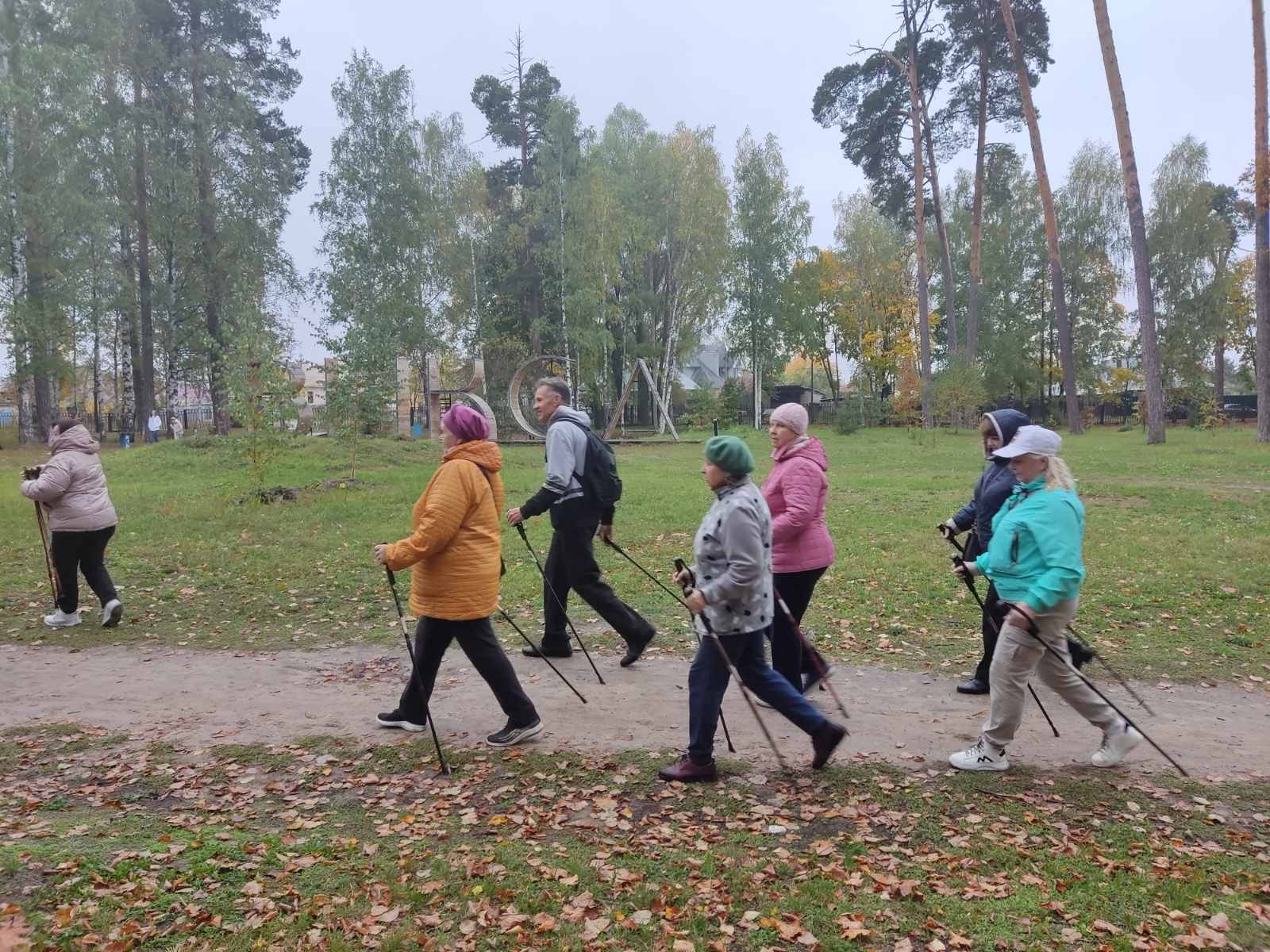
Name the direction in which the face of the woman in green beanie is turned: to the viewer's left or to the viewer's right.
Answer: to the viewer's left

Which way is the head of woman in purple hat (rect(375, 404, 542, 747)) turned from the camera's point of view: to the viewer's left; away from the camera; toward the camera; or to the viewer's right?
to the viewer's left

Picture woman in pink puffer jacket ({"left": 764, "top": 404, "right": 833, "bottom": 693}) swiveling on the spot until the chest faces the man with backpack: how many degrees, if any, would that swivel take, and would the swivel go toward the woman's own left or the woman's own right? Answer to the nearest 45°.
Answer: approximately 45° to the woman's own right

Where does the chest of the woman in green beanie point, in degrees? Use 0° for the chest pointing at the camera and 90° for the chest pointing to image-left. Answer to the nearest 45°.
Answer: approximately 90°

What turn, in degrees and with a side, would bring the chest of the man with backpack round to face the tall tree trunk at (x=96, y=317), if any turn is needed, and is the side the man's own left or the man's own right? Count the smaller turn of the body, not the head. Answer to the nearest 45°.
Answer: approximately 45° to the man's own right

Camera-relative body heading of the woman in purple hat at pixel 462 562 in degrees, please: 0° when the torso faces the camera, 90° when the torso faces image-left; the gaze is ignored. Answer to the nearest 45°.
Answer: approximately 90°

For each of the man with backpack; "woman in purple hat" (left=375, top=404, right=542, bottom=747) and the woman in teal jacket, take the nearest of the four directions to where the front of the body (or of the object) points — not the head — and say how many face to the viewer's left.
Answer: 3

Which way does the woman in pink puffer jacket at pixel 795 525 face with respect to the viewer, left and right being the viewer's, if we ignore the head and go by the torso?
facing to the left of the viewer

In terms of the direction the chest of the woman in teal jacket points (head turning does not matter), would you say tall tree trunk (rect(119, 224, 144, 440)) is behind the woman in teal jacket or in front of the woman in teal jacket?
in front

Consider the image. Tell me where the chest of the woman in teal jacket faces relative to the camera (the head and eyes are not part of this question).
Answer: to the viewer's left

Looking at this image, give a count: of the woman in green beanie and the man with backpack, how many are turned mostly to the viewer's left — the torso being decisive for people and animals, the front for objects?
2

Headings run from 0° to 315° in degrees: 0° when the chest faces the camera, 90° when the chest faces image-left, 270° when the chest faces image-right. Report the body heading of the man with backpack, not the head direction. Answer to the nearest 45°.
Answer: approximately 90°

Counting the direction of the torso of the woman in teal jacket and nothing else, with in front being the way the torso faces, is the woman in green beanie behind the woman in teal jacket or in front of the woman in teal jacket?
in front
